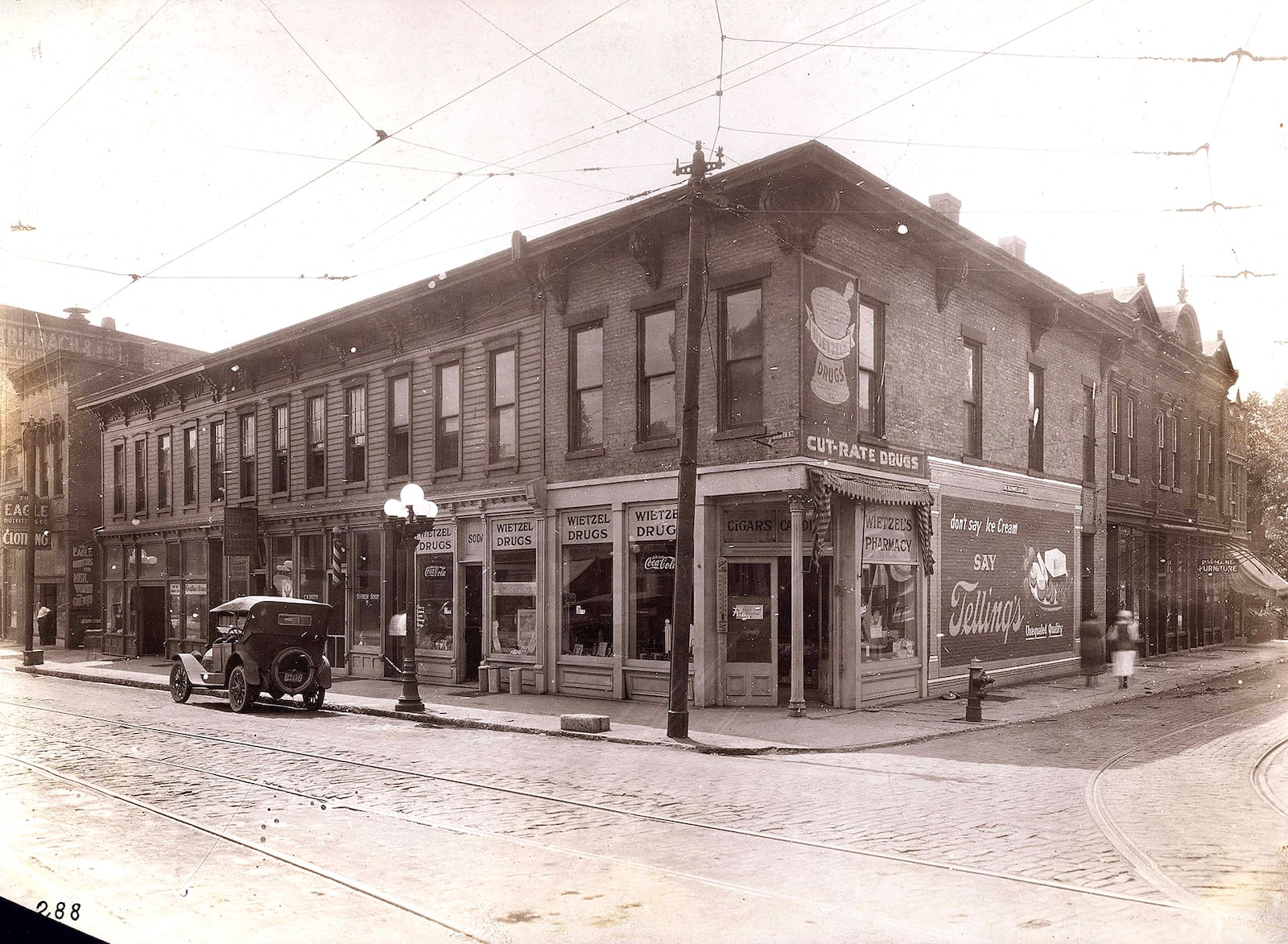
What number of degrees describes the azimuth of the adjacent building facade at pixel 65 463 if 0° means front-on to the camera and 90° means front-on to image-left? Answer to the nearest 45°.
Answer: approximately 45°

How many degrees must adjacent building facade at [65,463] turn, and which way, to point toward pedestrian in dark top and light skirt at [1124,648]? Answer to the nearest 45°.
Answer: approximately 90° to its left

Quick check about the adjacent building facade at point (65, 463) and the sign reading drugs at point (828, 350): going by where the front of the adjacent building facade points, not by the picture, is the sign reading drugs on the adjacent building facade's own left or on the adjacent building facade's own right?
on the adjacent building facade's own left

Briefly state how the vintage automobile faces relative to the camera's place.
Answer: facing away from the viewer and to the left of the viewer

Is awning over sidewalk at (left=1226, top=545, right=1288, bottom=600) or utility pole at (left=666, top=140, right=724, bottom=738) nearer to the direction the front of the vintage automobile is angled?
the awning over sidewalk
